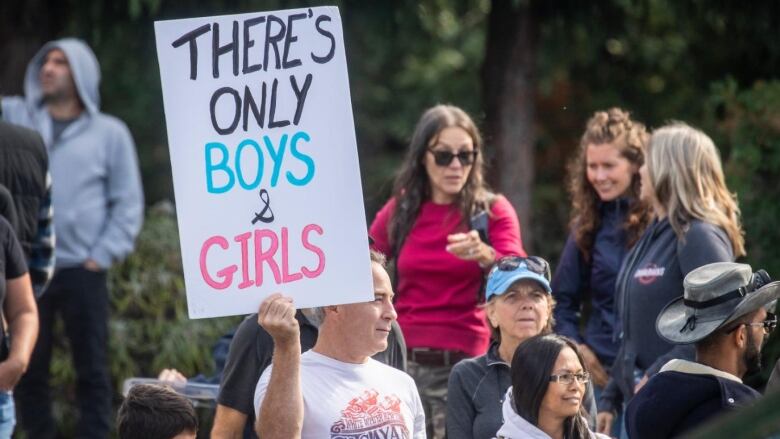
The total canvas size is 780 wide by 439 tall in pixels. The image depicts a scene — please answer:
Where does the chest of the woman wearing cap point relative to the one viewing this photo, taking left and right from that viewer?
facing the viewer

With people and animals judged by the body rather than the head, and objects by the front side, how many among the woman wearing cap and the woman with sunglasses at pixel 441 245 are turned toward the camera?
2

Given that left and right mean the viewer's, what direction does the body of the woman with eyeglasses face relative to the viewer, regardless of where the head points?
facing the viewer and to the right of the viewer

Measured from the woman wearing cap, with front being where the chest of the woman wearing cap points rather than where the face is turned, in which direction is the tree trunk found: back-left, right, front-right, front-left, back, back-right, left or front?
back

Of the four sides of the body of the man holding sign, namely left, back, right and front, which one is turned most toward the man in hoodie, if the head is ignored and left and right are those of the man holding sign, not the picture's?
back

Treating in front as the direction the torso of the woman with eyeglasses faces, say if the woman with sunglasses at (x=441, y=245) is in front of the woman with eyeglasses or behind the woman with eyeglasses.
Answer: behind

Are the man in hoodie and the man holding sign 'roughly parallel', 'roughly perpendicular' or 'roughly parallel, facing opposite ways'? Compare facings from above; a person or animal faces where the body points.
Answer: roughly perpendicular

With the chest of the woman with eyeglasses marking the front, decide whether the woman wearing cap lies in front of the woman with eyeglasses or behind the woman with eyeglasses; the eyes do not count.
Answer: behind

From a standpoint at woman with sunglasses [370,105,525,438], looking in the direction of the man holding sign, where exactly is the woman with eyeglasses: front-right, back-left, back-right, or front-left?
front-left

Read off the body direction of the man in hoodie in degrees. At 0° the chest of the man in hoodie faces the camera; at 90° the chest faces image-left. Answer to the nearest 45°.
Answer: approximately 45°

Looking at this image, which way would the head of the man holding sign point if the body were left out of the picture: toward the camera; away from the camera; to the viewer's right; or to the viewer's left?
to the viewer's right

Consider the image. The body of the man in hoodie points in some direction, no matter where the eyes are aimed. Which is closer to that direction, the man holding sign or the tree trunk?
the man holding sign

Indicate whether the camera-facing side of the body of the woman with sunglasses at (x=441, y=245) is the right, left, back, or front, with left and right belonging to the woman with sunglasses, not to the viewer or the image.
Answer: front

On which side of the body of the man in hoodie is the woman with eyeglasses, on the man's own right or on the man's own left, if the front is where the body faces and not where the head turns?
on the man's own left
